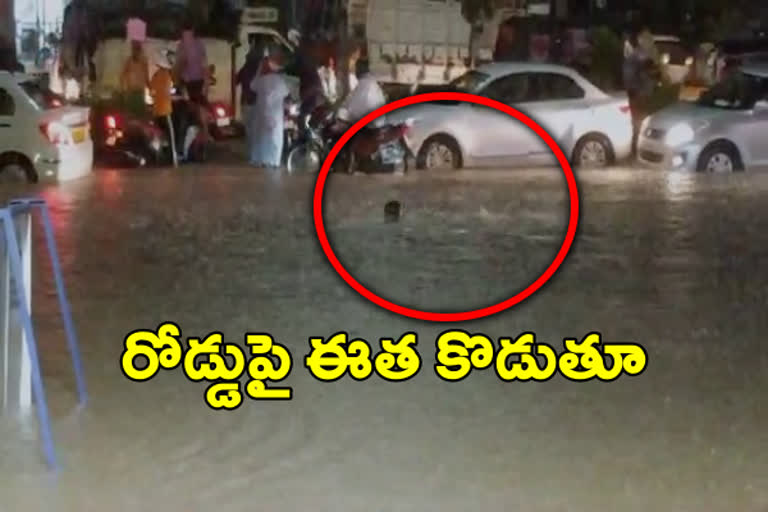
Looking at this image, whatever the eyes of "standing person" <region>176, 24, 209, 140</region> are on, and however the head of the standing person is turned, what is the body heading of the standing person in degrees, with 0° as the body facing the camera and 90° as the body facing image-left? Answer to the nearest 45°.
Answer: approximately 180°

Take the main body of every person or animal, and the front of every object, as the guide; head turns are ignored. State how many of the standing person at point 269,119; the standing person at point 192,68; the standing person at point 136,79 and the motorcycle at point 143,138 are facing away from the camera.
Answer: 3

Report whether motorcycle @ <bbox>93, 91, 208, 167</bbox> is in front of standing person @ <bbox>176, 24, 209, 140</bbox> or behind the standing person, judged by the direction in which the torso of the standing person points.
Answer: behind

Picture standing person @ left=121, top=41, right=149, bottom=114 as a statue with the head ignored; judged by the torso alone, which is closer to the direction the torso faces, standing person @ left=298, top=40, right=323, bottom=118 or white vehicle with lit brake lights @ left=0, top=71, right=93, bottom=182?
the standing person

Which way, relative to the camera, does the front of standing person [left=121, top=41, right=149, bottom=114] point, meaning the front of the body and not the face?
away from the camera
